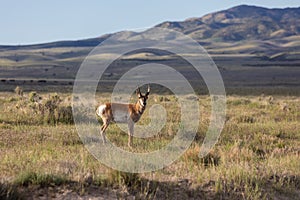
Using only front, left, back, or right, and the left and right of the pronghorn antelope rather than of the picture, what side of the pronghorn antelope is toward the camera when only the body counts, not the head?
right
